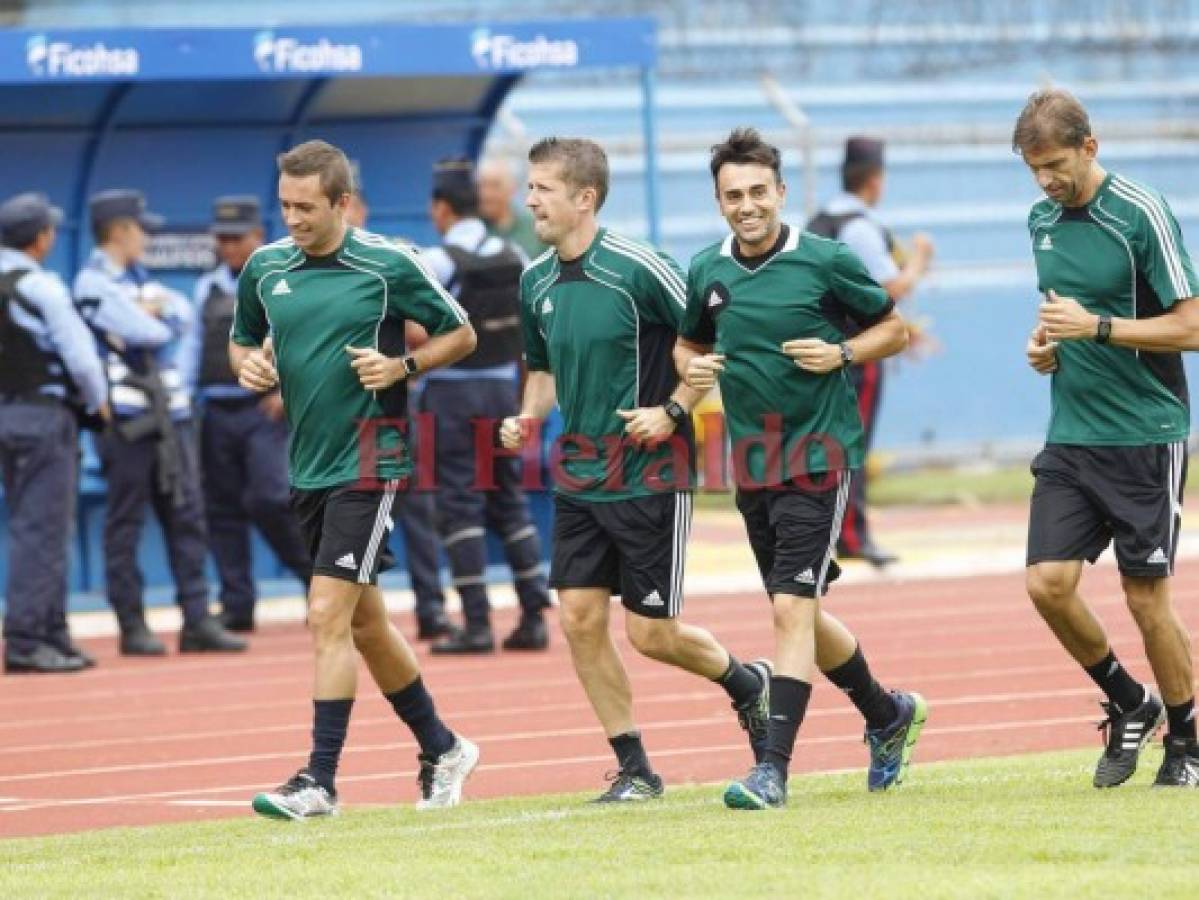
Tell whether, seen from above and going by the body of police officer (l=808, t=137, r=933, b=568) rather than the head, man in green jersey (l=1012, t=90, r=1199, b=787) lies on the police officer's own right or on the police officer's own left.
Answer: on the police officer's own right

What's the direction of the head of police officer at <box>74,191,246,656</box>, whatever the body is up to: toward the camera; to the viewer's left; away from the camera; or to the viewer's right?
to the viewer's right

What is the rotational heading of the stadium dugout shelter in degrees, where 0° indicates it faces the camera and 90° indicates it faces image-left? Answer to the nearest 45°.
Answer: approximately 315°

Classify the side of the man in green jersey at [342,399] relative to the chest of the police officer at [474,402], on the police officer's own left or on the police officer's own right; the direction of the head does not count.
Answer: on the police officer's own left

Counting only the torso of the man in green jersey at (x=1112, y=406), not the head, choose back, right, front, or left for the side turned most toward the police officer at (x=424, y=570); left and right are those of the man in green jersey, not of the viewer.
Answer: right

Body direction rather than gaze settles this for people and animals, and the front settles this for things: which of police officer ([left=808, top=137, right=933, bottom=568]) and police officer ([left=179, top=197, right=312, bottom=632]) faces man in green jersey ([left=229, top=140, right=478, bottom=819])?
police officer ([left=179, top=197, right=312, bottom=632])

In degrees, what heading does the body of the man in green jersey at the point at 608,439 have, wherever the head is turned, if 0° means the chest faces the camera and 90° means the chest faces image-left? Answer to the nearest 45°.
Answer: approximately 45°

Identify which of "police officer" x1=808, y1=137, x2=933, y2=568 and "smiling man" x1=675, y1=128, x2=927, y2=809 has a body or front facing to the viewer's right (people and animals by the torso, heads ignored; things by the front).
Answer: the police officer

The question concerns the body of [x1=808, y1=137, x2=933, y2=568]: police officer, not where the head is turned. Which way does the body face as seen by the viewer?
to the viewer's right

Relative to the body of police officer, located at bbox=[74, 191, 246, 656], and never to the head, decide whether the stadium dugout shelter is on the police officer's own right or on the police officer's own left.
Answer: on the police officer's own left

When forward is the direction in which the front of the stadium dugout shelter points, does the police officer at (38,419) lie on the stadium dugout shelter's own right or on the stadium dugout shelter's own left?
on the stadium dugout shelter's own right
